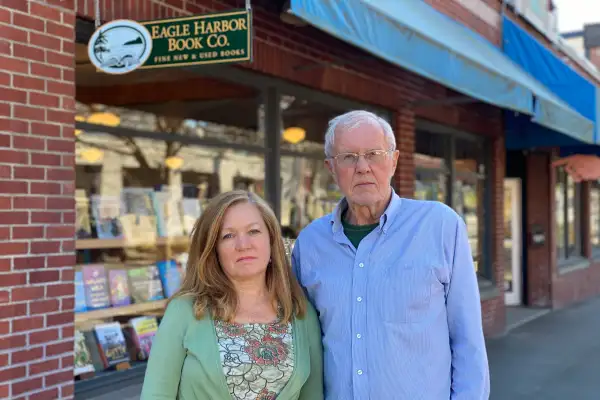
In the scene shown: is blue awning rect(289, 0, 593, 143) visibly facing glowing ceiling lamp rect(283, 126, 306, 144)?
no

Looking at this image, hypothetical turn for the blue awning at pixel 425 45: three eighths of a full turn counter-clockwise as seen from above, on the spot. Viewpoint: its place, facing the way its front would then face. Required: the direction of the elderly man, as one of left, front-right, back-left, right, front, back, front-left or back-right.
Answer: back

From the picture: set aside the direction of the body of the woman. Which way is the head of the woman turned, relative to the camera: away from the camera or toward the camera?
toward the camera

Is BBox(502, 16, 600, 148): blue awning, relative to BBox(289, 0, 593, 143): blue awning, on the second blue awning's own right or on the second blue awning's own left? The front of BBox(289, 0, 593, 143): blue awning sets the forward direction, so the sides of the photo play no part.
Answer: on the second blue awning's own left

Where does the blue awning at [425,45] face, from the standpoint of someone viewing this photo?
facing the viewer and to the right of the viewer

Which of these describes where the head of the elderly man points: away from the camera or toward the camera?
toward the camera

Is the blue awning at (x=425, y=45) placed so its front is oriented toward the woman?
no

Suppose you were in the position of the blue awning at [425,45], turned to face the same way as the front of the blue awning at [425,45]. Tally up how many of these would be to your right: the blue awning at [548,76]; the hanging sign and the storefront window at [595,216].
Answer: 1

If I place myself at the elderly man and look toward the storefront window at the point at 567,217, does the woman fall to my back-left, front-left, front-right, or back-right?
back-left

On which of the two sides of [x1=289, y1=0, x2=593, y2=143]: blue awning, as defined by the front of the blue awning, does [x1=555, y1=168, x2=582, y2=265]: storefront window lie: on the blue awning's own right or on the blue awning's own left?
on the blue awning's own left

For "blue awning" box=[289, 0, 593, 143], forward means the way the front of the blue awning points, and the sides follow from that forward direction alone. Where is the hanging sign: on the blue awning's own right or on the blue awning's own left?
on the blue awning's own right

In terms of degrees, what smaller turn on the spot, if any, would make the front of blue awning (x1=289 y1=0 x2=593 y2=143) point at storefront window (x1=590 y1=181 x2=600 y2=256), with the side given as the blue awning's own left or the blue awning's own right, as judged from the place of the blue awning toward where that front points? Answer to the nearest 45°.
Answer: approximately 135° to the blue awning's own left

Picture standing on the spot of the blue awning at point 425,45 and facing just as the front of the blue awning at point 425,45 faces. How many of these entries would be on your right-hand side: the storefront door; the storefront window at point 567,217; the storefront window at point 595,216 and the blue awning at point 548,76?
0

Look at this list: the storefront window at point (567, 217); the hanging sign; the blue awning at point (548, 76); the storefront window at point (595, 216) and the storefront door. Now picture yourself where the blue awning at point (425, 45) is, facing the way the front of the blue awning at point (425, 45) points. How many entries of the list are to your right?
1
